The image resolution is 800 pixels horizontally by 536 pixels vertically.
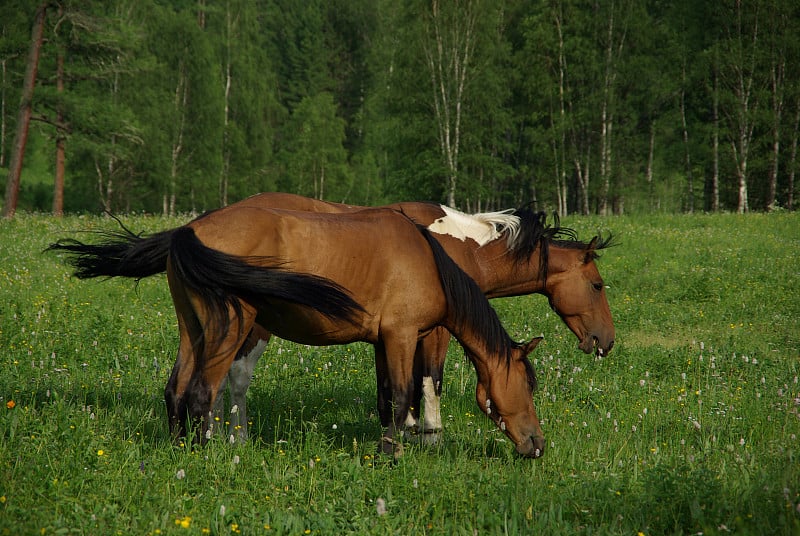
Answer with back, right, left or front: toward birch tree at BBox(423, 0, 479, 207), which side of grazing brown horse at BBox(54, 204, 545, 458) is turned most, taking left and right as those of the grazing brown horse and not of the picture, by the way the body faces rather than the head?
left

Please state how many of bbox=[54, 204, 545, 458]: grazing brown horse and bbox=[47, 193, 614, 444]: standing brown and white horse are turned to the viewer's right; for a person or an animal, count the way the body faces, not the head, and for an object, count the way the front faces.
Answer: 2

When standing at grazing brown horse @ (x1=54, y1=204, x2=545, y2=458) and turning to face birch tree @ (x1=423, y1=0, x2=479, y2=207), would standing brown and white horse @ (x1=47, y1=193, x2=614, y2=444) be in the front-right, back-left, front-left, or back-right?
front-right

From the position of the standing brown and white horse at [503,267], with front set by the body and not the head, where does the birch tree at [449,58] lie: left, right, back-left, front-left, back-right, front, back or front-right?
left

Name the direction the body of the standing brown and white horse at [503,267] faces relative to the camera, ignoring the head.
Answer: to the viewer's right

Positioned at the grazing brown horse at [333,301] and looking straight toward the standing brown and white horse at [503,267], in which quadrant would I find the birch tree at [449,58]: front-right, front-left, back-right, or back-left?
front-left

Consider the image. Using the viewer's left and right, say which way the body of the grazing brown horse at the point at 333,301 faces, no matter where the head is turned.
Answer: facing to the right of the viewer

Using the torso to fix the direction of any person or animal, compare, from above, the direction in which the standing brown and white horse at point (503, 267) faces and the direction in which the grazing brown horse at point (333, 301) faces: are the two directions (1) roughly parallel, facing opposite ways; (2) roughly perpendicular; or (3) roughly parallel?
roughly parallel

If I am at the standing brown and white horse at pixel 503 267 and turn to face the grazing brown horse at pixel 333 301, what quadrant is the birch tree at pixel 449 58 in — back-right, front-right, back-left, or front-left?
back-right
